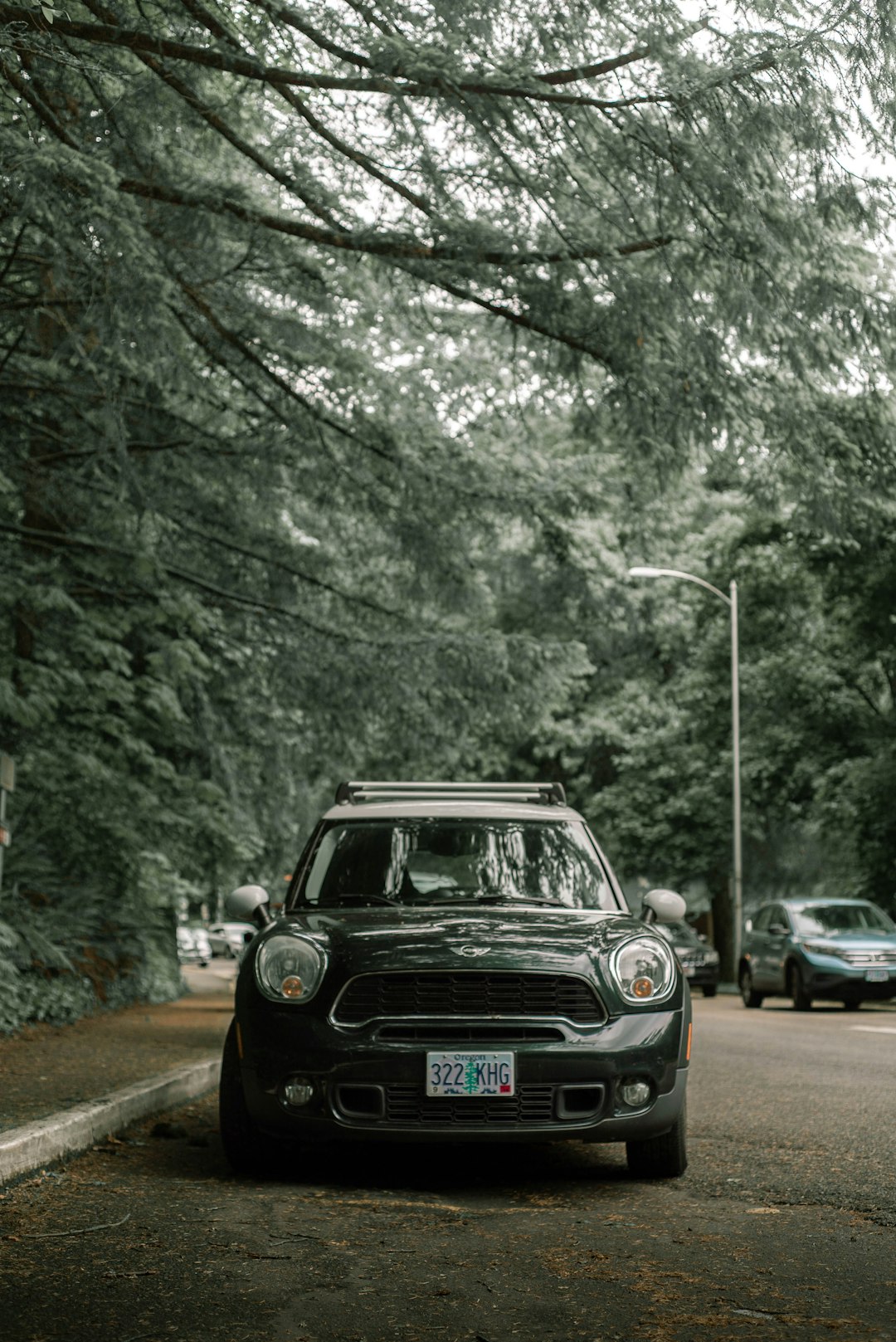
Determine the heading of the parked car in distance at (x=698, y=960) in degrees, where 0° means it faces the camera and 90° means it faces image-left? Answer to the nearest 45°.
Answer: approximately 315°

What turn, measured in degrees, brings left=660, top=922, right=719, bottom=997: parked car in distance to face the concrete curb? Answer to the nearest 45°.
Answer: approximately 45° to its right

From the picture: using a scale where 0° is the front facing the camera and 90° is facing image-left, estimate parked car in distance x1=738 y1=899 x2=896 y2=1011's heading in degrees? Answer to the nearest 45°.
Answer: approximately 315°

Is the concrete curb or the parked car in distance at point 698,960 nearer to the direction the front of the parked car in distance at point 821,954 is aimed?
the concrete curb

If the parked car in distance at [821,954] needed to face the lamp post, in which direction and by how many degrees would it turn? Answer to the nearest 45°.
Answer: approximately 135° to its left

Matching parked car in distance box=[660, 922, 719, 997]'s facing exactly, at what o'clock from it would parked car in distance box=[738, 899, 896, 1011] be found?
parked car in distance box=[738, 899, 896, 1011] is roughly at 1 o'clock from parked car in distance box=[660, 922, 719, 997].

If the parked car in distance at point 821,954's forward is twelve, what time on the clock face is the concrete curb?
The concrete curb is roughly at 2 o'clock from the parked car in distance.
